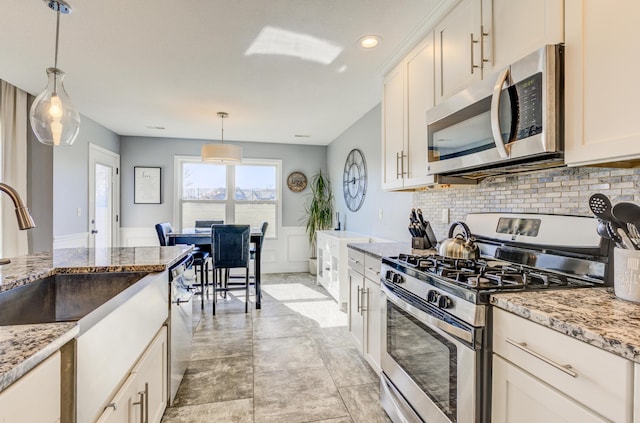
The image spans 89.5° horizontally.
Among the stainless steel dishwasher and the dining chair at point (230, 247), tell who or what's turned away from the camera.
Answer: the dining chair

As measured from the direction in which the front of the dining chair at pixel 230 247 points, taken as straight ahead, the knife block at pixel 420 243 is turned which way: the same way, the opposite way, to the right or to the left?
to the left

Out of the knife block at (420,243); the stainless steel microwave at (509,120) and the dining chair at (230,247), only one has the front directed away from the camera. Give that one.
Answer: the dining chair

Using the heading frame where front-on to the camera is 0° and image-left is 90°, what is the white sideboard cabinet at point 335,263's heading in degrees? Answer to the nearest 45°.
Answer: approximately 90°

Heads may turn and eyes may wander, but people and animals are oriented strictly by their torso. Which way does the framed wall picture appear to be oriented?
toward the camera

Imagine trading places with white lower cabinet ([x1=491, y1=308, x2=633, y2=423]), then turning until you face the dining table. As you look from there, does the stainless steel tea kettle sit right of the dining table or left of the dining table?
right

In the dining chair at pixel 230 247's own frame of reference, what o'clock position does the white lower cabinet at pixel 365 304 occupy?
The white lower cabinet is roughly at 5 o'clock from the dining chair.

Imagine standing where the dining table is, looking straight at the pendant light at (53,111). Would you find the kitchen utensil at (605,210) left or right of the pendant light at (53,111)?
left

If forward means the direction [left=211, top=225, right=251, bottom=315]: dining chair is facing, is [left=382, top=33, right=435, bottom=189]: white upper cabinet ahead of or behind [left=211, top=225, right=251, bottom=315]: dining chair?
behind

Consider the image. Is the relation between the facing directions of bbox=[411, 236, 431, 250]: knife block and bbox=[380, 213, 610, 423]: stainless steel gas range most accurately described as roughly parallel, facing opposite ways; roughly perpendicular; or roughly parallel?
roughly parallel

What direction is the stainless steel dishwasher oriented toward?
to the viewer's right

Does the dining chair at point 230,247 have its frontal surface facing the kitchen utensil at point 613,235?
no

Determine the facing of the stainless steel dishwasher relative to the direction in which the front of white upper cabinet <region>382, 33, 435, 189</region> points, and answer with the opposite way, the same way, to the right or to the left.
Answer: the opposite way

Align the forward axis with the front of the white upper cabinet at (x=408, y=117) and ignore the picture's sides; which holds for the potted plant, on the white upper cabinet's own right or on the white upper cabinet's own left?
on the white upper cabinet's own right

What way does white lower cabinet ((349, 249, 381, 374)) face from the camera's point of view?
to the viewer's left

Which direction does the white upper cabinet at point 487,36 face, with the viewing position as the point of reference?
facing the viewer and to the left of the viewer

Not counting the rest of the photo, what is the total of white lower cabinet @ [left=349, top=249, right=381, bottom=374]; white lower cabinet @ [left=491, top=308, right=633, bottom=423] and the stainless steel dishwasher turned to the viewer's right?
1

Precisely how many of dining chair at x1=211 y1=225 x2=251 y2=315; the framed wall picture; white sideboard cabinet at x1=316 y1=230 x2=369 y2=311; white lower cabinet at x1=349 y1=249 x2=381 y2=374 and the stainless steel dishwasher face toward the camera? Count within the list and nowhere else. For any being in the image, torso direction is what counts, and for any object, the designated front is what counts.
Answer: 1

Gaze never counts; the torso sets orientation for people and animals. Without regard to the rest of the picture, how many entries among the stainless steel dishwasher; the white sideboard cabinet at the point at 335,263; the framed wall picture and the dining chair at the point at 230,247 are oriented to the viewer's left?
1
